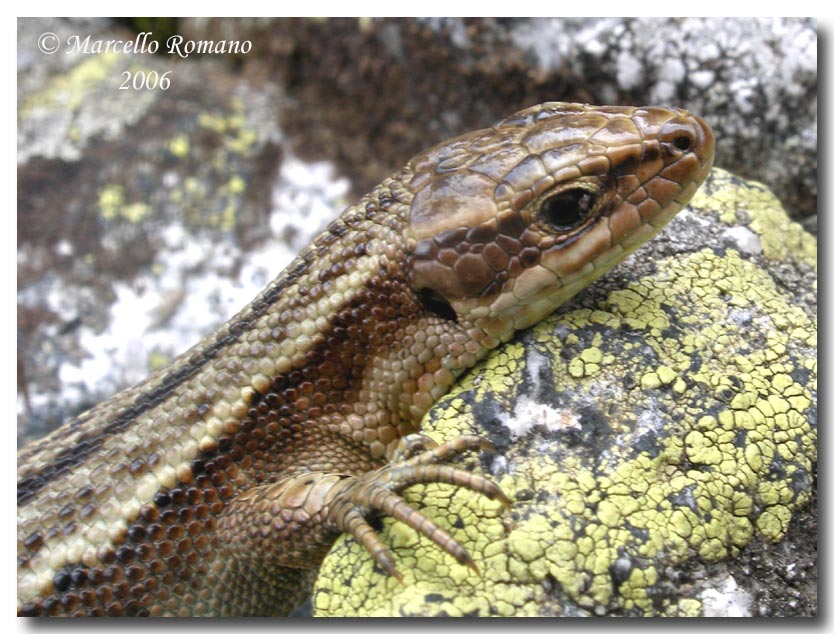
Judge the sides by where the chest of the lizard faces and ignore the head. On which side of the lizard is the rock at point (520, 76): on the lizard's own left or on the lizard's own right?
on the lizard's own left

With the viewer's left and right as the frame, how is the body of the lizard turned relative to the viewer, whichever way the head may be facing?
facing to the right of the viewer
